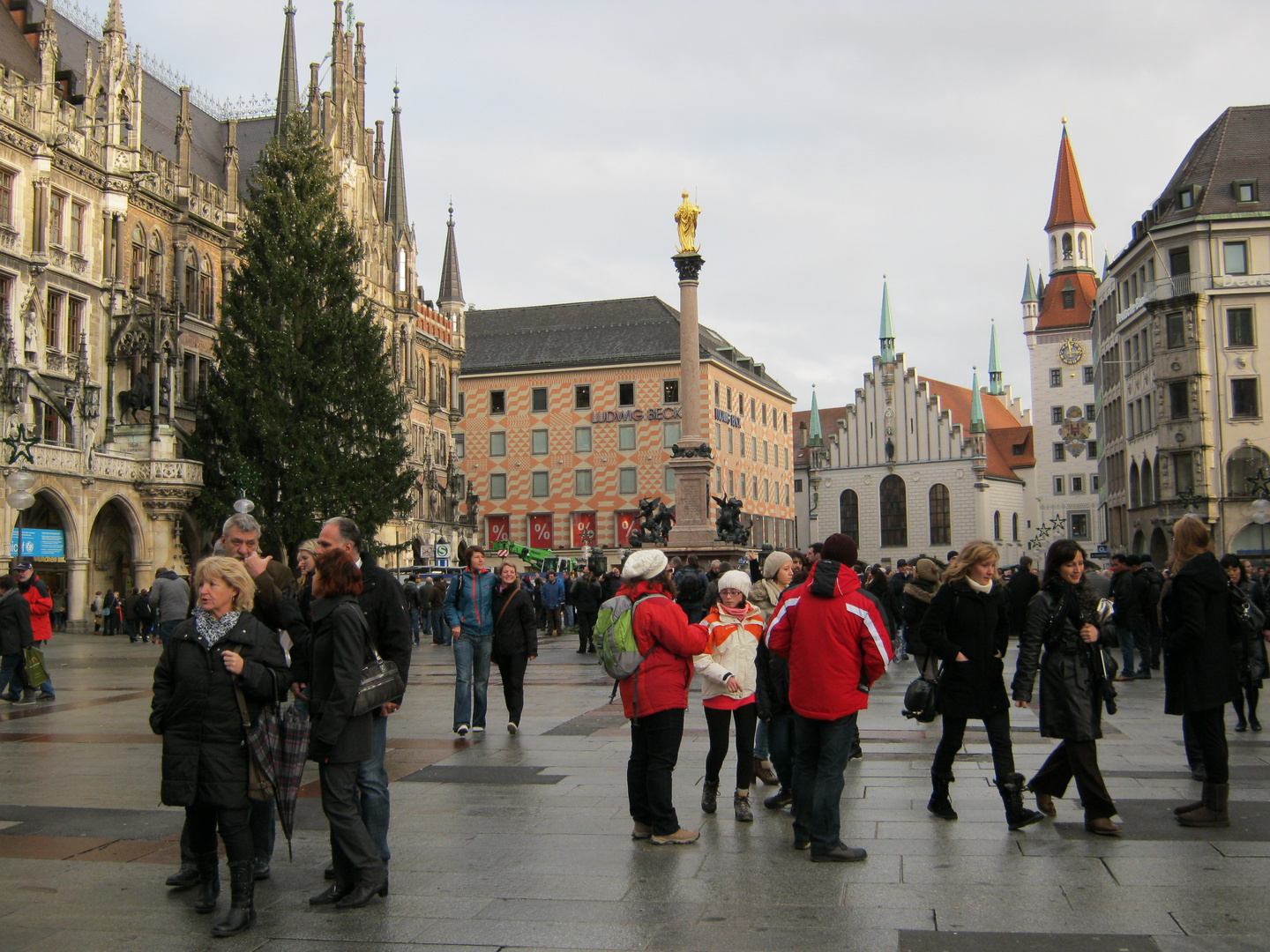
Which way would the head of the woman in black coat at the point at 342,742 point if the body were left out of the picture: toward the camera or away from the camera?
away from the camera

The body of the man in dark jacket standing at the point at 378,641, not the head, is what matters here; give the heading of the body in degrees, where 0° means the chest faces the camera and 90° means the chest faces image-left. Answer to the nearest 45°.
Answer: approximately 90°

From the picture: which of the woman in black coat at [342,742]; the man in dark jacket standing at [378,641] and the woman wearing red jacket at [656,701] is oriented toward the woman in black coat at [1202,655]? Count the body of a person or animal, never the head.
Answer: the woman wearing red jacket

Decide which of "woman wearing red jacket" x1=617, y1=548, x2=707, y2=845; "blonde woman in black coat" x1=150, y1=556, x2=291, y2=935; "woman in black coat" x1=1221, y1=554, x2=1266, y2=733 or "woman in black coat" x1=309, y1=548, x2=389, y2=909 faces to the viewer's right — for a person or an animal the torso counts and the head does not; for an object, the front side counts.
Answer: the woman wearing red jacket

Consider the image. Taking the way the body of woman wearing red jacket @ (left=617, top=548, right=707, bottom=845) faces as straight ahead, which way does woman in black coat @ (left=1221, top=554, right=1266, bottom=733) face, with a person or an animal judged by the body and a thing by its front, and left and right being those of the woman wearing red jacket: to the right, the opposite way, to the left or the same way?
the opposite way

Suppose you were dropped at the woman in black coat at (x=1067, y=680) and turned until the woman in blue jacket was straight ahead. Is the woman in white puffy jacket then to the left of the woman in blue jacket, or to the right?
left

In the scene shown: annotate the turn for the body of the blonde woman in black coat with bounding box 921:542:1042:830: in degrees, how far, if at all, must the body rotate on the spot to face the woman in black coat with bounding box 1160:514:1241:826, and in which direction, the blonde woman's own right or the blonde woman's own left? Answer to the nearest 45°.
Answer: approximately 45° to the blonde woman's own left

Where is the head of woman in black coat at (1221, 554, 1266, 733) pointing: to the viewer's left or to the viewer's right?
to the viewer's left

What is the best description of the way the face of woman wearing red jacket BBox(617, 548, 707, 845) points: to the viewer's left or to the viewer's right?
to the viewer's right
